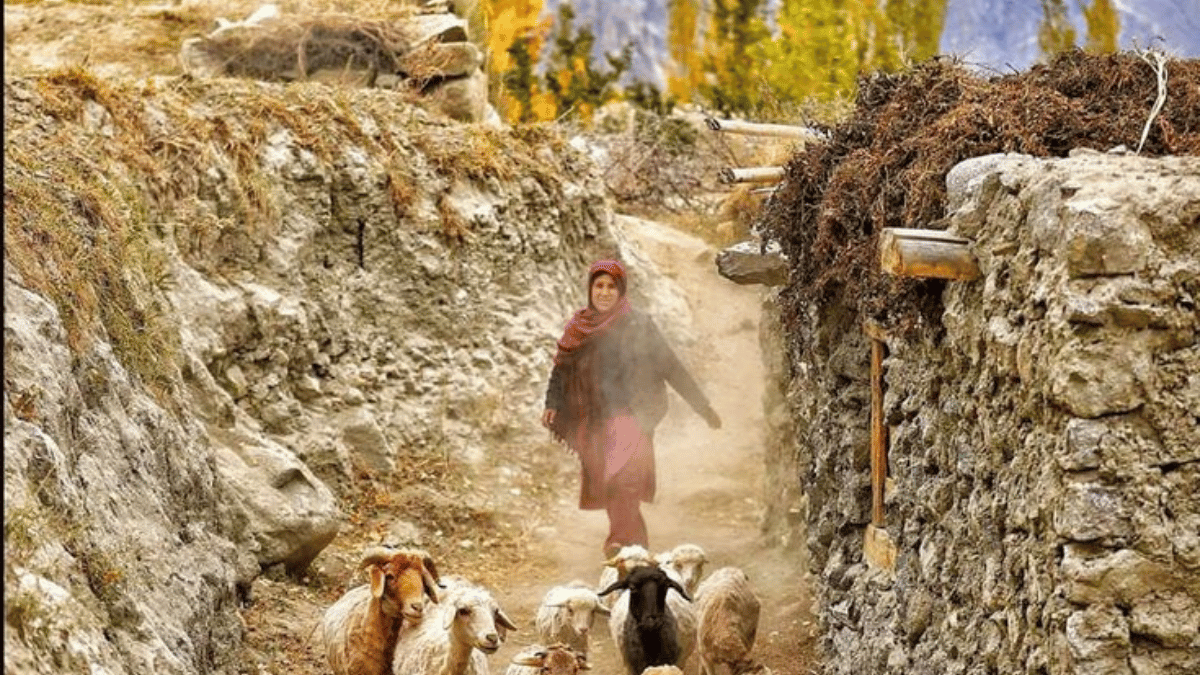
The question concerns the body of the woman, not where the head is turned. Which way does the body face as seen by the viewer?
toward the camera

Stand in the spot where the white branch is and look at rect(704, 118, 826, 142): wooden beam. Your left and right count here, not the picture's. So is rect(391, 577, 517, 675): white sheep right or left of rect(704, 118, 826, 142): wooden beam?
left

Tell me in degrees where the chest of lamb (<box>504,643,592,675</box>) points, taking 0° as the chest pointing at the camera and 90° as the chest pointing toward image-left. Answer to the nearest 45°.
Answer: approximately 315°

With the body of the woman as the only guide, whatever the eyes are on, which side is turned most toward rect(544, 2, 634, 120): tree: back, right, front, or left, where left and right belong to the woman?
back

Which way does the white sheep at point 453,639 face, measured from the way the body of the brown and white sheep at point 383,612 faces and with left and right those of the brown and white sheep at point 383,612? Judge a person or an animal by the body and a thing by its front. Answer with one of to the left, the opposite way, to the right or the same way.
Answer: the same way

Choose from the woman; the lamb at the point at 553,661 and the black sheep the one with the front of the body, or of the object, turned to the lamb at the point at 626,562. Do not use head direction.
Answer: the woman

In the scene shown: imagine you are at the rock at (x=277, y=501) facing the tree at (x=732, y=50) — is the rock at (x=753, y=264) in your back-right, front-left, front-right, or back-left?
front-right

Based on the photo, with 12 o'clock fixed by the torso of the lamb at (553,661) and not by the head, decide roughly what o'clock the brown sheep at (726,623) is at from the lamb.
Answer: The brown sheep is roughly at 9 o'clock from the lamb.

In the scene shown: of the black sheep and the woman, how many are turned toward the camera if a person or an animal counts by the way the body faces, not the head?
2

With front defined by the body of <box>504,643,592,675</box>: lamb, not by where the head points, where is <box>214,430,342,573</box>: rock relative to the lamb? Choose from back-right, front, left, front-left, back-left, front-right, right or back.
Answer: back

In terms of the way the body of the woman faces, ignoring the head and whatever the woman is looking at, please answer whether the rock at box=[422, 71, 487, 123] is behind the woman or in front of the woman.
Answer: behind

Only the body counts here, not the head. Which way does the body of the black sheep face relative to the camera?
toward the camera

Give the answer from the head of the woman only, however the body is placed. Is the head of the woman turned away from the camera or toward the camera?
toward the camera

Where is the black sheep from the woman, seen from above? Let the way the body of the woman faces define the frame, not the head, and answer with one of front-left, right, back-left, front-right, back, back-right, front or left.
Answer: front

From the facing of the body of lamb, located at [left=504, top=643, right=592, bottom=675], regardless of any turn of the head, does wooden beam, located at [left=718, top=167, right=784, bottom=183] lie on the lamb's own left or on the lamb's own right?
on the lamb's own left

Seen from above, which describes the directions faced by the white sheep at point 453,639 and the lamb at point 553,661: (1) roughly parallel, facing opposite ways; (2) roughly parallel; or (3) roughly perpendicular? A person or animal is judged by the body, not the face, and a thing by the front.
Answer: roughly parallel

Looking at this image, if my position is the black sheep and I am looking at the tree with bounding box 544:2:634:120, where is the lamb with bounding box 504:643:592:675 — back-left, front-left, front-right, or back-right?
back-left
